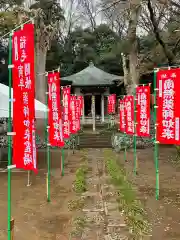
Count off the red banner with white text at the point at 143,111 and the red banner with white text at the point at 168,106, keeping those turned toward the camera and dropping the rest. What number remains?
2

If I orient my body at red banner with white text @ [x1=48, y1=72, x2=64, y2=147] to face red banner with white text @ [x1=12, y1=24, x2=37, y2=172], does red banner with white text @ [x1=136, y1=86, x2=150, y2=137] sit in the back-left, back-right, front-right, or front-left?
back-left

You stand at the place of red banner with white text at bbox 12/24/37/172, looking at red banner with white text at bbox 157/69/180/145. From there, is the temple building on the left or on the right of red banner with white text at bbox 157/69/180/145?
left

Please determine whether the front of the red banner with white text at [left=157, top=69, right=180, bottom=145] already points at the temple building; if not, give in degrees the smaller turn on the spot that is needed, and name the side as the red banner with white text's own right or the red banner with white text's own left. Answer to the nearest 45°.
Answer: approximately 180°

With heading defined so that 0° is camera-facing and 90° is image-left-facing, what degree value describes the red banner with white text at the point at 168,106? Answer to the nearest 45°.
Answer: approximately 0°

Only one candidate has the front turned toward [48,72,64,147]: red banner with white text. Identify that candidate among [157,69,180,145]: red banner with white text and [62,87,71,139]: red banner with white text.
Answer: [62,87,71,139]: red banner with white text

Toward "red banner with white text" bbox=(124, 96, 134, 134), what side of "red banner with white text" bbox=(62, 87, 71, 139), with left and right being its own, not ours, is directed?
left

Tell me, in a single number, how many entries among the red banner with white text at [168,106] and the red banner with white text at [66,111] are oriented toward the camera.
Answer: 2

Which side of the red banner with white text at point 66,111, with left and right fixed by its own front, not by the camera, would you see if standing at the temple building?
back
